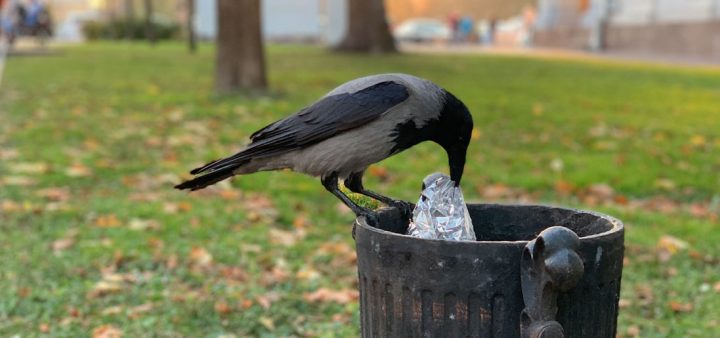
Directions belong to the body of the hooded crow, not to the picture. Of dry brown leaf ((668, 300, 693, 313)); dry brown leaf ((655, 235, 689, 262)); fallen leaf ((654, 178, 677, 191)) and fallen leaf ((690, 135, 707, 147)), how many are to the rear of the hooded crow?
0

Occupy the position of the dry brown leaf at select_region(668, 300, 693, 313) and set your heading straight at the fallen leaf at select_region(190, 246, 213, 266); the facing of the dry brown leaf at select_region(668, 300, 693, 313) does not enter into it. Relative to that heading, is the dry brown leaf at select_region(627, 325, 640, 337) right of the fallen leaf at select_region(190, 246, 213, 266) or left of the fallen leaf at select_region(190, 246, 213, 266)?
left

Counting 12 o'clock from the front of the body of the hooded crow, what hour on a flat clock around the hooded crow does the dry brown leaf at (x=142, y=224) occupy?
The dry brown leaf is roughly at 8 o'clock from the hooded crow.

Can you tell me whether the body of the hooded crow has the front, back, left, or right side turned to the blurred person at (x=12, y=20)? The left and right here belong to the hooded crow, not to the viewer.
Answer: left

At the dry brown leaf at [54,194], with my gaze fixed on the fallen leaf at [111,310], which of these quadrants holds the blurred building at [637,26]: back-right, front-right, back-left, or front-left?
back-left

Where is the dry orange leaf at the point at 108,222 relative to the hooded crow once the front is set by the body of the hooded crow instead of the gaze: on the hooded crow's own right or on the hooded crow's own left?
on the hooded crow's own left

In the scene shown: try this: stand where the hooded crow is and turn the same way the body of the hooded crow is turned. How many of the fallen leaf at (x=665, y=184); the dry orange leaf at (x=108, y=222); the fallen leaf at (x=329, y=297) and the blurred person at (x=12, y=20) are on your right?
0

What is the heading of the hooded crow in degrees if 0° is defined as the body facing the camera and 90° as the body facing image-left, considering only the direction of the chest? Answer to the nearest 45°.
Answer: approximately 270°

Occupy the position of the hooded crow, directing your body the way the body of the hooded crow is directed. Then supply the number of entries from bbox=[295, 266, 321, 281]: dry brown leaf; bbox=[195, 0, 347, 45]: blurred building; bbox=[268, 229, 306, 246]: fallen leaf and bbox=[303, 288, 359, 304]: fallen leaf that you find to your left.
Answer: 4

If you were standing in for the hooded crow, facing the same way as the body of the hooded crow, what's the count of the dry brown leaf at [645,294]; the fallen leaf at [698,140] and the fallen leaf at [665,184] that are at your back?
0

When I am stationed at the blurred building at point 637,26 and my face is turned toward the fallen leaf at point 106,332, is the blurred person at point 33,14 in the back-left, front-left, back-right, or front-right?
front-right

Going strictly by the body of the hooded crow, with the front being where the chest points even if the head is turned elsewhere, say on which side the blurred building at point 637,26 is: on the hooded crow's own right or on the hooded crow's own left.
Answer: on the hooded crow's own left

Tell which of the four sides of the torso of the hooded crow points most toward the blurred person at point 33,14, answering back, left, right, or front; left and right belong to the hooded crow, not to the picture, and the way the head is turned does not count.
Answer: left

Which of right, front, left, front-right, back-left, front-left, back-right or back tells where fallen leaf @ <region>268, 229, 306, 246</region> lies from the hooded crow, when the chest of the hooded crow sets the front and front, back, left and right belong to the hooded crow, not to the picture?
left

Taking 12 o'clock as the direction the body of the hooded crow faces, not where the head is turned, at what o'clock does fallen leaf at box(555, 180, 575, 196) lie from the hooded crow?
The fallen leaf is roughly at 10 o'clock from the hooded crow.

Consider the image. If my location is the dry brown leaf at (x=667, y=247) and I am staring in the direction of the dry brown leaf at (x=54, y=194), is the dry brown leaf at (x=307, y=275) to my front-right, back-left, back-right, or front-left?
front-left

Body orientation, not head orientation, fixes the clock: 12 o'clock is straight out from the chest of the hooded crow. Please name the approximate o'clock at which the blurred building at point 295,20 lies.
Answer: The blurred building is roughly at 9 o'clock from the hooded crow.

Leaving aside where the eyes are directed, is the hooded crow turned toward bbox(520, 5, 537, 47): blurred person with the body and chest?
no

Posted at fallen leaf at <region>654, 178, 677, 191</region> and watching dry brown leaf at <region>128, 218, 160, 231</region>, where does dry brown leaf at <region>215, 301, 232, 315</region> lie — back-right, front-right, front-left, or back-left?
front-left

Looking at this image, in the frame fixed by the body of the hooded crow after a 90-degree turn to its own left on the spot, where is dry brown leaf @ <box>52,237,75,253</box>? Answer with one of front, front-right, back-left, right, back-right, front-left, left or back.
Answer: front-left
